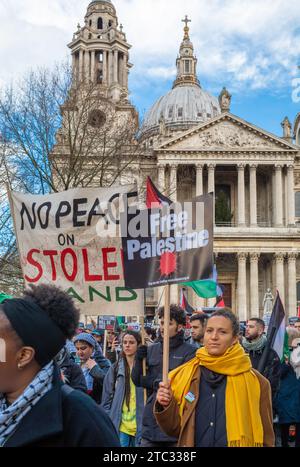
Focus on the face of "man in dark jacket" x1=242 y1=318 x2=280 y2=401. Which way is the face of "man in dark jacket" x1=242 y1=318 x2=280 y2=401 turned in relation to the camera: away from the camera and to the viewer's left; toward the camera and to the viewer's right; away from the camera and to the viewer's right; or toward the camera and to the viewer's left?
toward the camera and to the viewer's left

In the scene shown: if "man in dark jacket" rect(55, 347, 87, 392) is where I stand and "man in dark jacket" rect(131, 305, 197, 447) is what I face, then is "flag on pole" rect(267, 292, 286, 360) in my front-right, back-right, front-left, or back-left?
front-left

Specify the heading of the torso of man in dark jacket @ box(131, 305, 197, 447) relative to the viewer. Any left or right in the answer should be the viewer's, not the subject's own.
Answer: facing the viewer and to the left of the viewer

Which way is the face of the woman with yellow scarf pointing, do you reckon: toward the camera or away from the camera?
toward the camera

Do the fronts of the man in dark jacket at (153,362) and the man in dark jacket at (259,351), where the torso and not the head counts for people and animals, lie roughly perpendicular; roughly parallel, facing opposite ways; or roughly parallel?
roughly parallel

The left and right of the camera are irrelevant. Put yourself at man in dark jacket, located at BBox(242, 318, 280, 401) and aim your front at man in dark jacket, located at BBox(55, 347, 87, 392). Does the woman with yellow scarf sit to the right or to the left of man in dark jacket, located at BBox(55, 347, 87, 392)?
left

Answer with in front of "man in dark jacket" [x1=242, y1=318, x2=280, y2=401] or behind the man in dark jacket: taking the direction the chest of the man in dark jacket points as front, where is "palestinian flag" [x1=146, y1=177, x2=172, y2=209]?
in front

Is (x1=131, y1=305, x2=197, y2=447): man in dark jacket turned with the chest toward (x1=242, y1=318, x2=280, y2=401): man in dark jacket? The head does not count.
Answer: no

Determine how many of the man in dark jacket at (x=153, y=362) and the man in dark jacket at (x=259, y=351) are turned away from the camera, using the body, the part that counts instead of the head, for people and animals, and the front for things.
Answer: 0

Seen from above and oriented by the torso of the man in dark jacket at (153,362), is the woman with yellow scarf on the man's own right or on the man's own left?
on the man's own left
